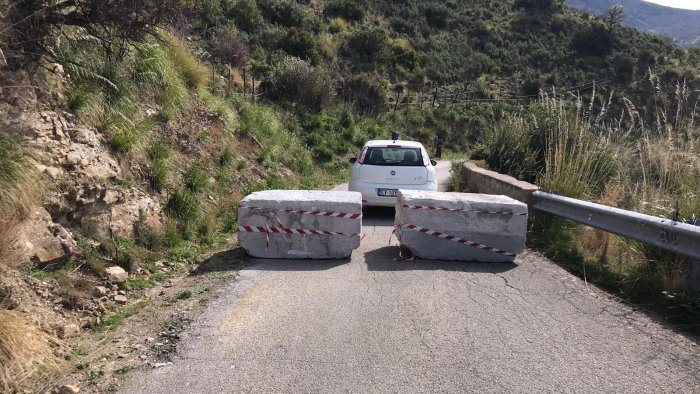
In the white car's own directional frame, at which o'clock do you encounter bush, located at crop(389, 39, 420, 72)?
The bush is roughly at 12 o'clock from the white car.

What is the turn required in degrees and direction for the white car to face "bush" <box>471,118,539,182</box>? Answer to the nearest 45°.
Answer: approximately 45° to its right

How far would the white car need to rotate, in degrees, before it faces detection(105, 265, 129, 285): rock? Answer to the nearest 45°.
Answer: approximately 135° to its left

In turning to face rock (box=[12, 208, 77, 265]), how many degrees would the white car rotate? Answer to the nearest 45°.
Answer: approximately 135° to its left

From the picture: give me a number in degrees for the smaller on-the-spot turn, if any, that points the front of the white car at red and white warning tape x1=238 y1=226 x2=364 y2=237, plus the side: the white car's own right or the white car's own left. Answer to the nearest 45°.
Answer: approximately 180°

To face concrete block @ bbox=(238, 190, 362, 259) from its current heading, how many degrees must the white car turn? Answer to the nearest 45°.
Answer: approximately 180°

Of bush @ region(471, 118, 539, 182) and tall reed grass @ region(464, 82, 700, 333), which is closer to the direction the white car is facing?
the bush

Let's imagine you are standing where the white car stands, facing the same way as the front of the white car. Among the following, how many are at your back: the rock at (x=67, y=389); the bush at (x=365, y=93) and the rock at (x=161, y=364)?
2

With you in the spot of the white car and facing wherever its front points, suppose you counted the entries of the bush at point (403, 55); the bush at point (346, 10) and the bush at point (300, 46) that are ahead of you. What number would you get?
3

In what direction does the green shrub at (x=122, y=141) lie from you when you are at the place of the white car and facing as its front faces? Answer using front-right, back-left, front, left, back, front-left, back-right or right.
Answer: back-left

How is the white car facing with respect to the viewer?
away from the camera

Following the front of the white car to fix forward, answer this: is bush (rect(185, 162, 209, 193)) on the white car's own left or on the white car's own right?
on the white car's own left

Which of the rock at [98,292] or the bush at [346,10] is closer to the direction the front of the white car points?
the bush

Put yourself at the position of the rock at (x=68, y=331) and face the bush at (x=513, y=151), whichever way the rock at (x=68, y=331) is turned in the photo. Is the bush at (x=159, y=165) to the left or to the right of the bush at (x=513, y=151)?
left

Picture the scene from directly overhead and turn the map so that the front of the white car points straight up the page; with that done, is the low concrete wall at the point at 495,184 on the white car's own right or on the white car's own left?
on the white car's own right

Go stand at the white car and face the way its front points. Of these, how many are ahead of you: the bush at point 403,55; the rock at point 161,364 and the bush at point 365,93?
2
